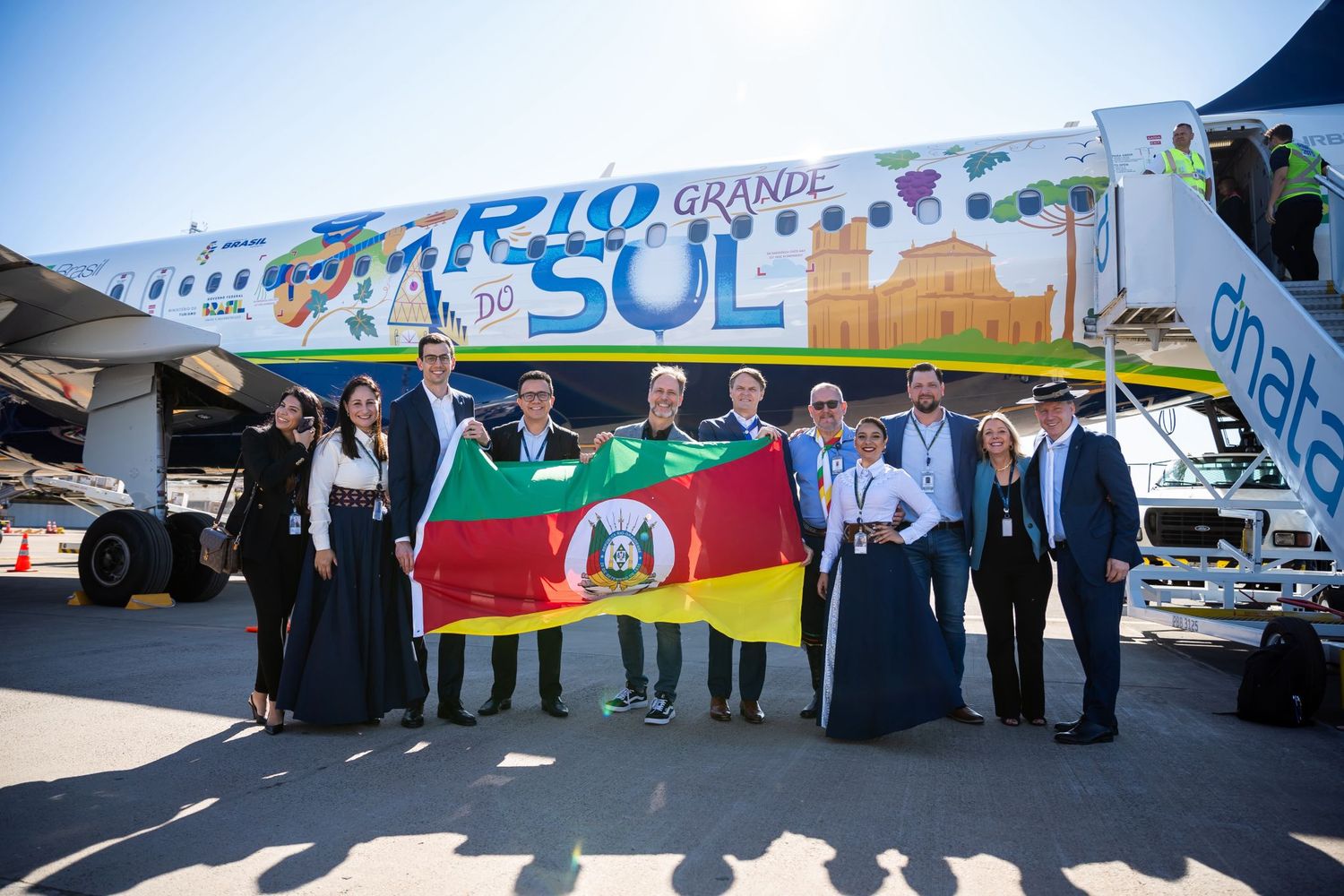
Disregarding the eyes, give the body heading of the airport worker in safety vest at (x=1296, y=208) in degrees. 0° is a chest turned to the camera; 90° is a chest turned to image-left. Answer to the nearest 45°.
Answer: approximately 135°

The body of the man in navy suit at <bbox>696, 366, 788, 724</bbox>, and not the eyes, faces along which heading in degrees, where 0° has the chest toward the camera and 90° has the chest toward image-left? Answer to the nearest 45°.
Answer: approximately 0°

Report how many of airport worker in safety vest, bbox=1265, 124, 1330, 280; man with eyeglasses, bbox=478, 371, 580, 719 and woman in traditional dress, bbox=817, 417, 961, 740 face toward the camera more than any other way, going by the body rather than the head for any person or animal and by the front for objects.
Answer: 2

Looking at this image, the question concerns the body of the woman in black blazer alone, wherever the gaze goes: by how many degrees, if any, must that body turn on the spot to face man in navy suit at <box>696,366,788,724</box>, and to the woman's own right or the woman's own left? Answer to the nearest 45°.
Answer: approximately 45° to the woman's own left

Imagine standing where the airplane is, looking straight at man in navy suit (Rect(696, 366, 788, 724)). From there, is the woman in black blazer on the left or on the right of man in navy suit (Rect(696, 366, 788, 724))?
right

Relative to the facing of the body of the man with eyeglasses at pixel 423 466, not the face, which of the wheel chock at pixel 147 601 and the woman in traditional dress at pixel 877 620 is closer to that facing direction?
the woman in traditional dress

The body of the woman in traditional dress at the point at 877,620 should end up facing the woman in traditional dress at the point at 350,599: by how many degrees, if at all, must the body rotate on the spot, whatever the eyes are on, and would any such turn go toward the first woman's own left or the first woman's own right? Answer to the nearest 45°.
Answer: approximately 90° to the first woman's own right

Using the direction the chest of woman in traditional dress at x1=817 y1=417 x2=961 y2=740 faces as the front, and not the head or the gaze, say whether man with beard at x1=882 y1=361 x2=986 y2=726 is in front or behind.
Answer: behind
